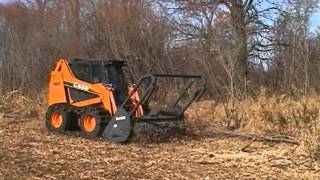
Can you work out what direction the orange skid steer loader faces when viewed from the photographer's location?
facing the viewer and to the right of the viewer

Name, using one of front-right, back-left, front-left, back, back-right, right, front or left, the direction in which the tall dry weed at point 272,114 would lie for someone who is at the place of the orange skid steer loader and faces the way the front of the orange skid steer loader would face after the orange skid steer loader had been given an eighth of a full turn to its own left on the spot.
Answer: front
